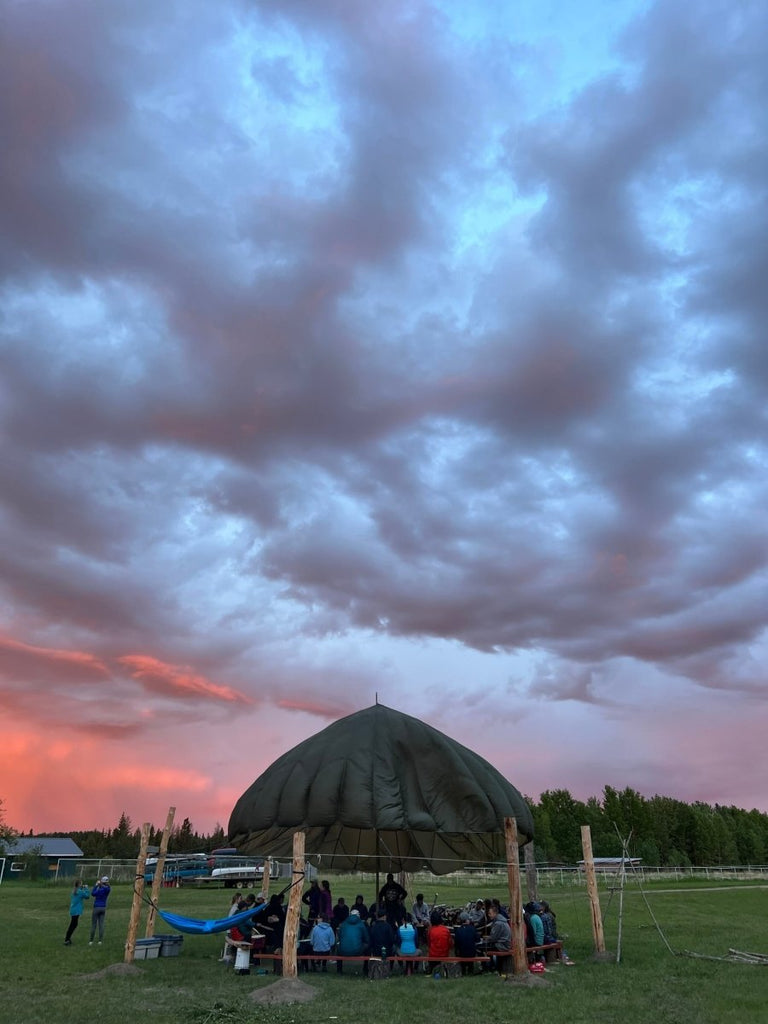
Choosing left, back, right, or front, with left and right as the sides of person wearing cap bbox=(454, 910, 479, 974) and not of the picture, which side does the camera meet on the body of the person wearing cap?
back

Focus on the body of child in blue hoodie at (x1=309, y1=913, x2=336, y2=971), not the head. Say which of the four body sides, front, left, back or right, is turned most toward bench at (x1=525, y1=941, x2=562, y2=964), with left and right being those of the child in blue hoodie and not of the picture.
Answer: right

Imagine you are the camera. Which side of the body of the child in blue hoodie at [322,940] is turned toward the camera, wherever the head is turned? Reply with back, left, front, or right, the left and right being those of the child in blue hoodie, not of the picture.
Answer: back

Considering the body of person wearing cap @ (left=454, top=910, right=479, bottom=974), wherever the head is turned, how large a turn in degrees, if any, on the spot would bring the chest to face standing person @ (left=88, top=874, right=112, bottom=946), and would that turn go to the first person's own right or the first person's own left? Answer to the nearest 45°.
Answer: approximately 90° to the first person's own left

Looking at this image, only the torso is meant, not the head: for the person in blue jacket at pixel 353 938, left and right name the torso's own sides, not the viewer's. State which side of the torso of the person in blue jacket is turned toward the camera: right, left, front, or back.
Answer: back

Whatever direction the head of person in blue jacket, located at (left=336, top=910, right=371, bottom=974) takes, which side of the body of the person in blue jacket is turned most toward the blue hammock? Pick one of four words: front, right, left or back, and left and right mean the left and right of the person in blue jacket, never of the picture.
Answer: left

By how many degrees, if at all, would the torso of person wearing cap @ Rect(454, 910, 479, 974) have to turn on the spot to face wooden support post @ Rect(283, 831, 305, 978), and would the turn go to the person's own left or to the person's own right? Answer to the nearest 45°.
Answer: approximately 135° to the person's own left

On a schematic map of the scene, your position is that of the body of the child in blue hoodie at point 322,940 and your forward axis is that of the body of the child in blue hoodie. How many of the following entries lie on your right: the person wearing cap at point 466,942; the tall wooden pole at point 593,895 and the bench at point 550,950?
3

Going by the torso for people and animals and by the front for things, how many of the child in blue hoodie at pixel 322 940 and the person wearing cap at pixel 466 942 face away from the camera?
2

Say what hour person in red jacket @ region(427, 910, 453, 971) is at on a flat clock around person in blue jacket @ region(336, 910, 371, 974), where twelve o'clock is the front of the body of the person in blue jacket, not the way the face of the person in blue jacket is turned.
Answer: The person in red jacket is roughly at 3 o'clock from the person in blue jacket.

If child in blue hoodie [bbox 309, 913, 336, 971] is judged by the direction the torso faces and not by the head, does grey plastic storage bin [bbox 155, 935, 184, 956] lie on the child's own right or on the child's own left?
on the child's own left

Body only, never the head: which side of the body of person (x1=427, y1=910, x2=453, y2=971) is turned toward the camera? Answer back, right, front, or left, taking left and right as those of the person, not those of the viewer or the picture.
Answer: back
